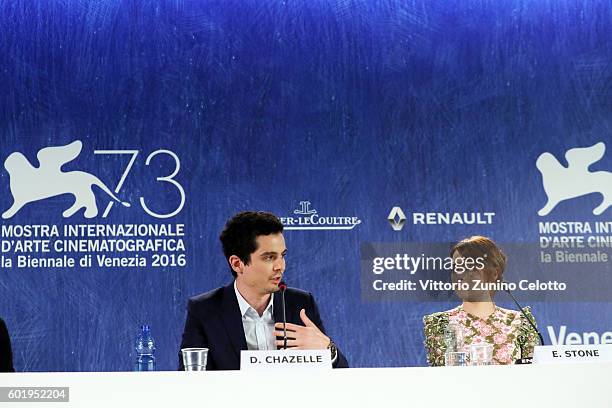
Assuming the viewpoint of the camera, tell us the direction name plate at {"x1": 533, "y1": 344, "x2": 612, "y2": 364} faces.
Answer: facing the viewer

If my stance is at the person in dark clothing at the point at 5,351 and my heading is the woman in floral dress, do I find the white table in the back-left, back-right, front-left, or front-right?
front-right

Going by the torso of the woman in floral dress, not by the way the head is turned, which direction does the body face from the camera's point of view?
toward the camera

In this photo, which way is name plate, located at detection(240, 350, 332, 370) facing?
toward the camera

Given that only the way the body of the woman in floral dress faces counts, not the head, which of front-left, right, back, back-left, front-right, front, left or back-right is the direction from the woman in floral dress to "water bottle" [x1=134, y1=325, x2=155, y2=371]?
right

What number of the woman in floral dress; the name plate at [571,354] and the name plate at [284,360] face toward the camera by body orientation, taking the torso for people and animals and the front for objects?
3

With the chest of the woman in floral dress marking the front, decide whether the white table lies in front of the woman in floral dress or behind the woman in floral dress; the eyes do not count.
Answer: in front

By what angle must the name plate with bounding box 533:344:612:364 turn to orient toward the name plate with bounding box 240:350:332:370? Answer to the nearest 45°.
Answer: approximately 45° to its right

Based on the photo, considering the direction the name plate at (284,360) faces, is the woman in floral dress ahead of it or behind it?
behind

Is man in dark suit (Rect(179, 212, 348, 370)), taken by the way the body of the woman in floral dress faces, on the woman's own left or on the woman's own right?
on the woman's own right

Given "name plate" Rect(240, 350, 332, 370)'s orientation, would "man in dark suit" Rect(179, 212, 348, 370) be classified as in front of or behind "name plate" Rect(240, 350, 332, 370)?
behind
